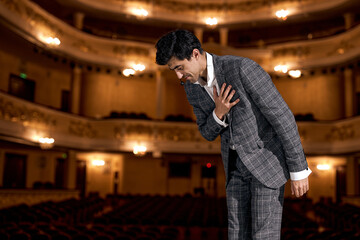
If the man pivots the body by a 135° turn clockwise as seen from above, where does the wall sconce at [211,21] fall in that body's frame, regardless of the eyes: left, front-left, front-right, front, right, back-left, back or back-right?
front

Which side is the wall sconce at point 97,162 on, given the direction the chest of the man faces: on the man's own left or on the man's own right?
on the man's own right

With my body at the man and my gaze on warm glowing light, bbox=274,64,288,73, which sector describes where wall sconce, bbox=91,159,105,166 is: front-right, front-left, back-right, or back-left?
front-left

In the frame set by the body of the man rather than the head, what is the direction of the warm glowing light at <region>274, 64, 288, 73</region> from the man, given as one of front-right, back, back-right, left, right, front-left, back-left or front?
back-right

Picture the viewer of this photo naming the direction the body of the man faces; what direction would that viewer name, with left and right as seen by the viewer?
facing the viewer and to the left of the viewer

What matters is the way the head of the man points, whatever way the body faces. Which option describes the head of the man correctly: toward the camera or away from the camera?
toward the camera

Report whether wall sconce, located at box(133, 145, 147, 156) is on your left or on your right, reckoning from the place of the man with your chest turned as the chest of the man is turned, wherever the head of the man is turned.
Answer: on your right
